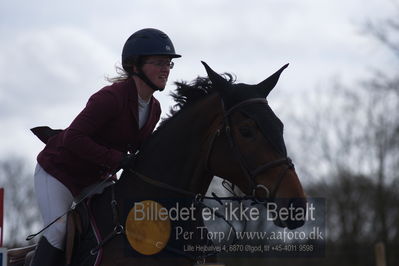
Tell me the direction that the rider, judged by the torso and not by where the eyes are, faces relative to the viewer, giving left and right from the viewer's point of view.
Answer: facing the viewer and to the right of the viewer

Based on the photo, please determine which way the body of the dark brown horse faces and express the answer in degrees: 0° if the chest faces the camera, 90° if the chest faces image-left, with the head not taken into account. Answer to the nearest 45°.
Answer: approximately 315°
